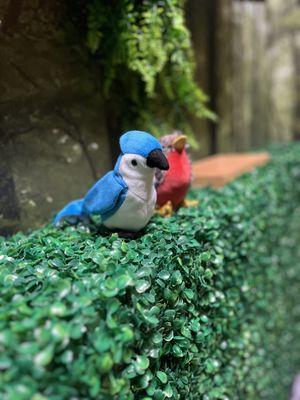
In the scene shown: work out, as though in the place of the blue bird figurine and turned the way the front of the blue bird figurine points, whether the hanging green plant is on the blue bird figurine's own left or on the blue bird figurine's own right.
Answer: on the blue bird figurine's own left

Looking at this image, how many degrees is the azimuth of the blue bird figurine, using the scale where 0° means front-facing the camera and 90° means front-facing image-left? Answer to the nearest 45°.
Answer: approximately 315°
